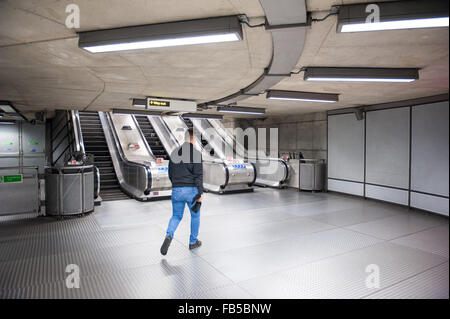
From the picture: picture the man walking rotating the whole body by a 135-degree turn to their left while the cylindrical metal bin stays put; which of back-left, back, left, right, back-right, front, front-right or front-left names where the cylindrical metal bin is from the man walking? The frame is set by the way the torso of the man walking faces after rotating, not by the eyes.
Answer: front-right

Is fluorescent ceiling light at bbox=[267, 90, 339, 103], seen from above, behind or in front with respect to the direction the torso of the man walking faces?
in front

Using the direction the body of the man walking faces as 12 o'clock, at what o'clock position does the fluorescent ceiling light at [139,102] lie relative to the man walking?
The fluorescent ceiling light is roughly at 10 o'clock from the man walking.

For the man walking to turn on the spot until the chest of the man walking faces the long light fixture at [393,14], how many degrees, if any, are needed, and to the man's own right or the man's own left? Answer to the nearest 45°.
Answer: approximately 90° to the man's own right

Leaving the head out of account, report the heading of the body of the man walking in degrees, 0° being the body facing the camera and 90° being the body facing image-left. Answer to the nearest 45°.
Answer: approximately 225°

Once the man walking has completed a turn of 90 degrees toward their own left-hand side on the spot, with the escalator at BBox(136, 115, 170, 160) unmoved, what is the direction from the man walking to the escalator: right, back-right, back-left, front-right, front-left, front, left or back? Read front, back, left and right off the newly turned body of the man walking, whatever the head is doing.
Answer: front-right

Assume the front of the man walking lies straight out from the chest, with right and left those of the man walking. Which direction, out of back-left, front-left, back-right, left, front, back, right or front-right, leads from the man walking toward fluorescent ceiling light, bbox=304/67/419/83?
front-right
